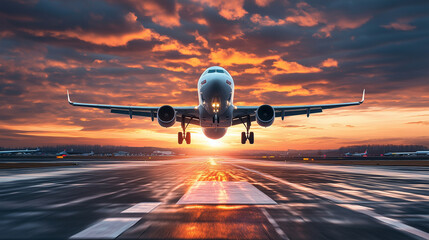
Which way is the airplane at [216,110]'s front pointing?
toward the camera
